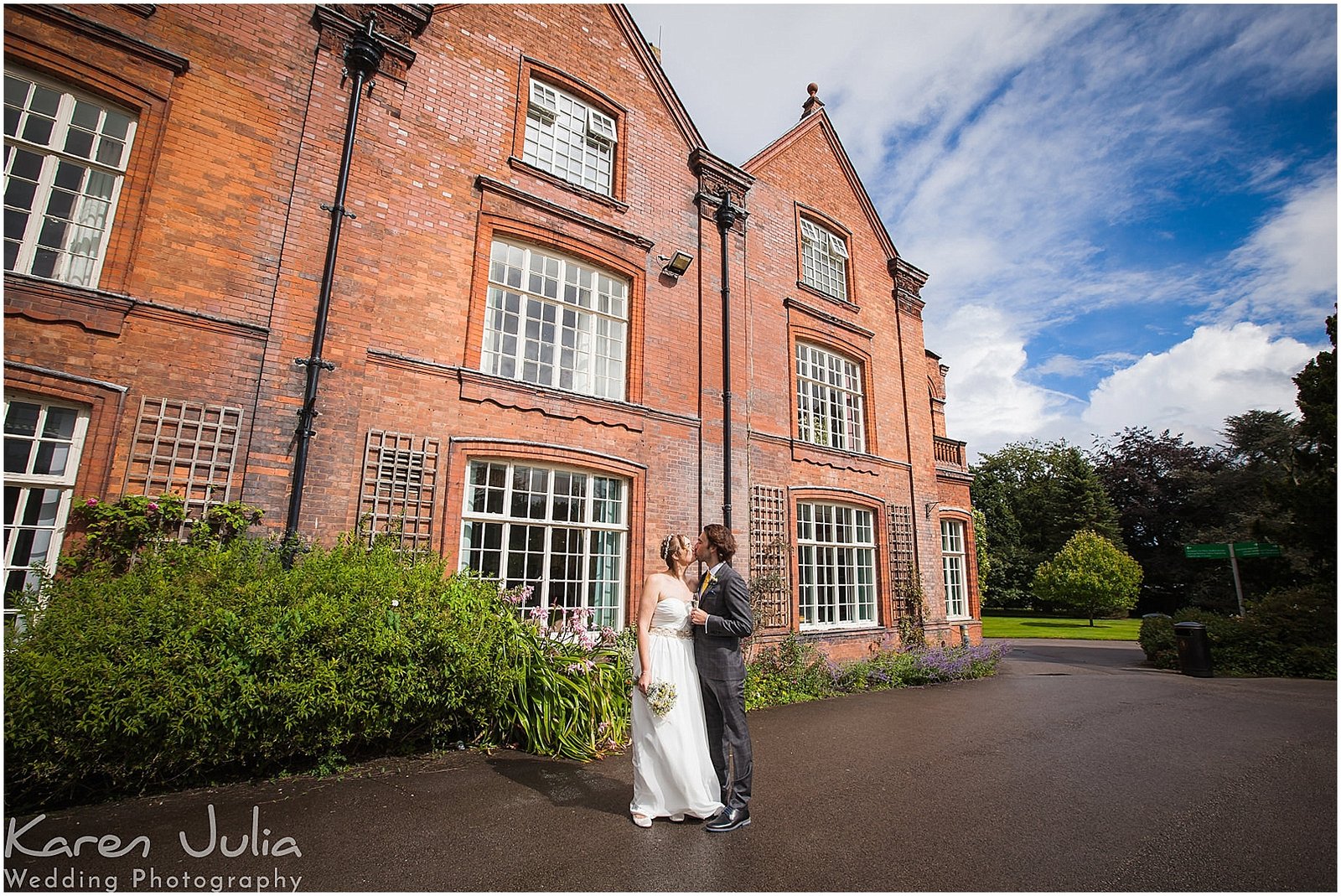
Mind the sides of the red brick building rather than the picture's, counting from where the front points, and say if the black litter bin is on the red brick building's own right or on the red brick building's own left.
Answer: on the red brick building's own left

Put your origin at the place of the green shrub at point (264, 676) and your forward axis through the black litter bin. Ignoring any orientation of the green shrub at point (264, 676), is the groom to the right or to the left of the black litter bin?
right

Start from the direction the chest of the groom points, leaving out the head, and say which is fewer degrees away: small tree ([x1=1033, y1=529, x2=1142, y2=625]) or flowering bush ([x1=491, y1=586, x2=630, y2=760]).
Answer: the flowering bush

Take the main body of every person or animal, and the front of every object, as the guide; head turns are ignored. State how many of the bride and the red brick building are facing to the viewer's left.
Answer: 0

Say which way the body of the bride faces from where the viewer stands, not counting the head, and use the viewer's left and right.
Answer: facing the viewer and to the right of the viewer

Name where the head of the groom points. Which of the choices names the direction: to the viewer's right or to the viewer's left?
to the viewer's left

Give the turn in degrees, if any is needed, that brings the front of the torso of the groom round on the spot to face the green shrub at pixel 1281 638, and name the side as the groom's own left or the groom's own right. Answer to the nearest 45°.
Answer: approximately 135° to the groom's own right

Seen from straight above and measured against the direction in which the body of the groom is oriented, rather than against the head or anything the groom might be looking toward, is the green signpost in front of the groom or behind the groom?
behind

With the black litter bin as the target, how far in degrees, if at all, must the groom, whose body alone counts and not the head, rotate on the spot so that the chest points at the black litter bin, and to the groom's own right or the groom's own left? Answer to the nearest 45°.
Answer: approximately 135° to the groom's own right

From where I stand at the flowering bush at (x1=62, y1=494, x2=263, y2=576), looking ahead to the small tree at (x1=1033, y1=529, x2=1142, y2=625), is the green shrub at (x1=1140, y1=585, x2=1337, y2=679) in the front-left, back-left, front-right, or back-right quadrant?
front-right

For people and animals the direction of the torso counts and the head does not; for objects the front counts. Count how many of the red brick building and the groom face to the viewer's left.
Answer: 1

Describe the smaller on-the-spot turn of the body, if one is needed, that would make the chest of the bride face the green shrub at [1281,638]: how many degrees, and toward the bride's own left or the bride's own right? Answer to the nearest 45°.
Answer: approximately 90° to the bride's own left

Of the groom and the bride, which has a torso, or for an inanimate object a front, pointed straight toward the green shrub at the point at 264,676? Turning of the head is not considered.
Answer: the groom

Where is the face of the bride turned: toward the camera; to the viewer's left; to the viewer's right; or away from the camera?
to the viewer's right

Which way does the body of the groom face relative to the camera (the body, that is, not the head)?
to the viewer's left
